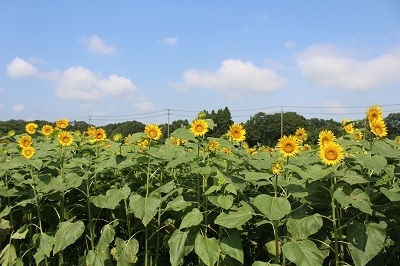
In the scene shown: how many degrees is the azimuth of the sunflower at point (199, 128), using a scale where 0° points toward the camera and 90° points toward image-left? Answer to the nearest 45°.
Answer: approximately 0°

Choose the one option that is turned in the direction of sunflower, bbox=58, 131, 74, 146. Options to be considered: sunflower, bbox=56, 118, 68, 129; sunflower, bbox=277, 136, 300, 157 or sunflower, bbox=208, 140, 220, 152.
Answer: sunflower, bbox=56, 118, 68, 129

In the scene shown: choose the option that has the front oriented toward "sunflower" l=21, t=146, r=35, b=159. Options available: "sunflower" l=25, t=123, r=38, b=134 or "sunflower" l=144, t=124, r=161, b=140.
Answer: "sunflower" l=25, t=123, r=38, b=134

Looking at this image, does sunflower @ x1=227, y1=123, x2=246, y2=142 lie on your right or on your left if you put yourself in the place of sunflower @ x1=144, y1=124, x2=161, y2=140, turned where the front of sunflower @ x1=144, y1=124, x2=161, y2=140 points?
on your left

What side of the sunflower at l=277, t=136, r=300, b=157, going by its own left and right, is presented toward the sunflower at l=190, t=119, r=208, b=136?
right

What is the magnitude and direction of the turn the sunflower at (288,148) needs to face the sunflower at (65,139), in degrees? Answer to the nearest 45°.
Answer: approximately 90° to its right

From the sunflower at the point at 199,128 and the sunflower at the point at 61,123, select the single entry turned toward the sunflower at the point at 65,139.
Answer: the sunflower at the point at 61,123

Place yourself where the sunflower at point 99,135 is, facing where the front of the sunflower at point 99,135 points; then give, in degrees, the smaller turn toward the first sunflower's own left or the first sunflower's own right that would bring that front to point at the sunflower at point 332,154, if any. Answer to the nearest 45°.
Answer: approximately 45° to the first sunflower's own left

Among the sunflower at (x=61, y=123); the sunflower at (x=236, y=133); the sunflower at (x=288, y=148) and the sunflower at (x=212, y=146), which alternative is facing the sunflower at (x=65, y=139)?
the sunflower at (x=61, y=123)

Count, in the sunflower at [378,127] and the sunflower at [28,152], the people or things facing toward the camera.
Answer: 2
